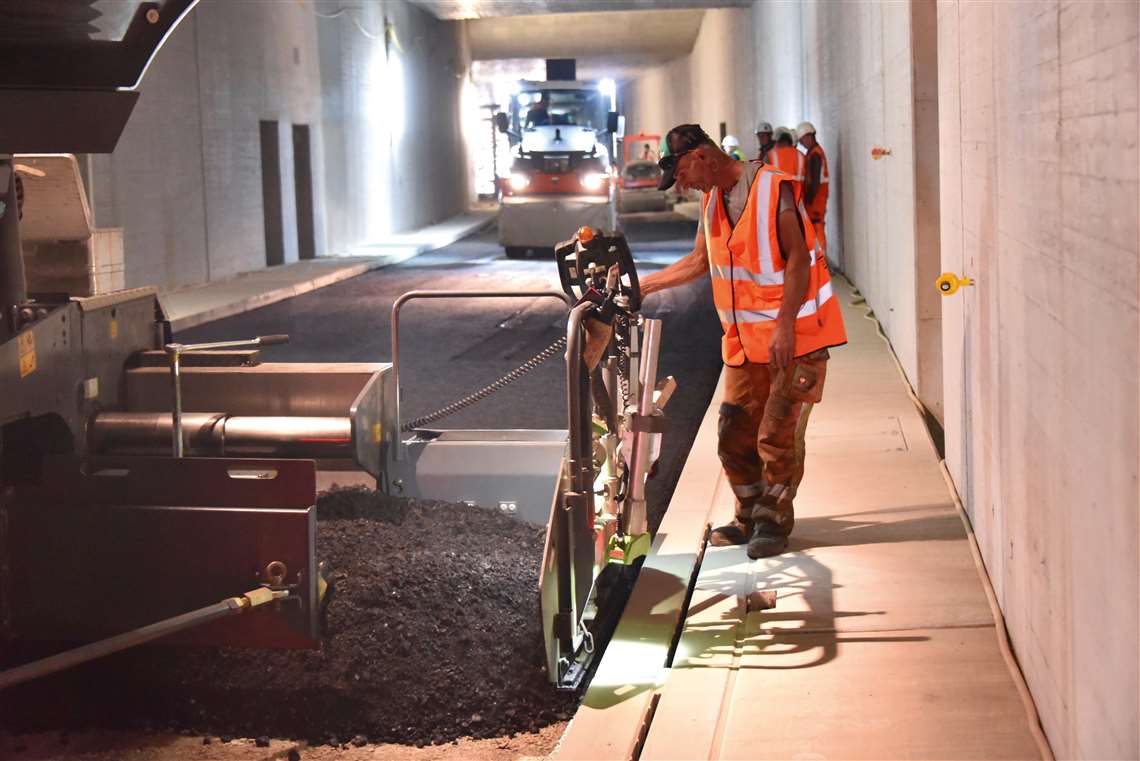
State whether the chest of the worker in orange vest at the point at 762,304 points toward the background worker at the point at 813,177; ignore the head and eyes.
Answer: no

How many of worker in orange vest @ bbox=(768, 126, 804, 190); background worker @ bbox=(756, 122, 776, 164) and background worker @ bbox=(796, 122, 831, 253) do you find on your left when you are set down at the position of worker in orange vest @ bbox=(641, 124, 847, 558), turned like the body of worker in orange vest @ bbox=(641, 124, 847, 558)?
0

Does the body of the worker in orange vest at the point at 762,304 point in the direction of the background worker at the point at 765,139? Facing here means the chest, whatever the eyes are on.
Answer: no

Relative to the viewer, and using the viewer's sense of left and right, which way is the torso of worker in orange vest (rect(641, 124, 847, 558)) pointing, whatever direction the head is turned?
facing the viewer and to the left of the viewer

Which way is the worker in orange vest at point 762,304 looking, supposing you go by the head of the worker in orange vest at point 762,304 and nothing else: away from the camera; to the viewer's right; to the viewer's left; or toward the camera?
to the viewer's left

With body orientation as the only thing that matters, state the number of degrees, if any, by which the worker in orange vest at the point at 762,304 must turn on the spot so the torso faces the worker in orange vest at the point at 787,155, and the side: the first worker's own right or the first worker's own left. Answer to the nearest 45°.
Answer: approximately 135° to the first worker's own right
